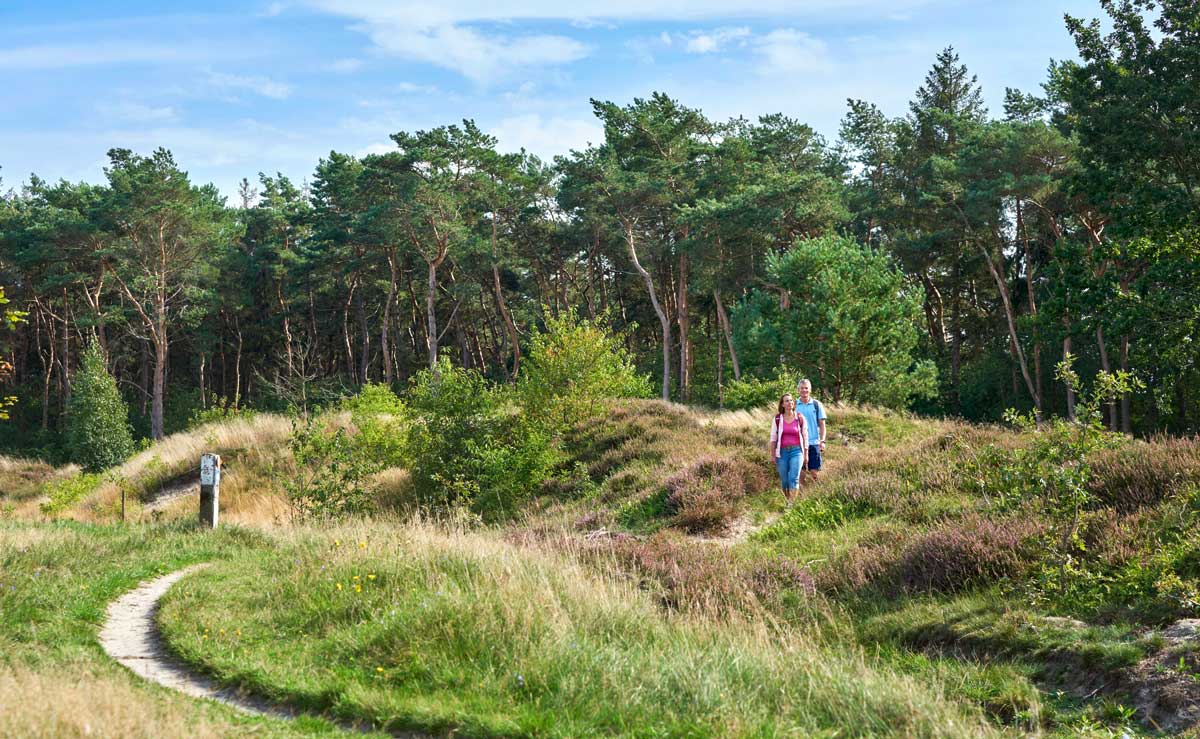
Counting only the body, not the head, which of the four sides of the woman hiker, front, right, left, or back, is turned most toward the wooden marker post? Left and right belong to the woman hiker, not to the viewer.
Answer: right

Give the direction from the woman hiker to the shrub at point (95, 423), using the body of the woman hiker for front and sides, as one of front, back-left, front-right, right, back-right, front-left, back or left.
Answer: back-right

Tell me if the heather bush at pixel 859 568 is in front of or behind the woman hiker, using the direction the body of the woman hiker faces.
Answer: in front

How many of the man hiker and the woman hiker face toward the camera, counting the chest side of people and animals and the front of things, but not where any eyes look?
2

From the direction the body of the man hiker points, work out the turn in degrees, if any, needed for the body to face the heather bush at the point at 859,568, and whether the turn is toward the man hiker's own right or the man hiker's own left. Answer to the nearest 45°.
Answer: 0° — they already face it

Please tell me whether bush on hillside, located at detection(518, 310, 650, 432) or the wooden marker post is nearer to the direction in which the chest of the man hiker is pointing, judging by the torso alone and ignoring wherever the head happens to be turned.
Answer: the wooden marker post

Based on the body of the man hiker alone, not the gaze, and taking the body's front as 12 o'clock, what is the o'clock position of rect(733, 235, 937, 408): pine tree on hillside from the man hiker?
The pine tree on hillside is roughly at 6 o'clock from the man hiker.

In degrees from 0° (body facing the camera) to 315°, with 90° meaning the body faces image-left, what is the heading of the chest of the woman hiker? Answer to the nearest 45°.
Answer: approximately 0°

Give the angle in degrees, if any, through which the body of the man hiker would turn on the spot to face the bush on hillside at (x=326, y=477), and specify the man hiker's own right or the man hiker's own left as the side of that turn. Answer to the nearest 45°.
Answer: approximately 90° to the man hiker's own right

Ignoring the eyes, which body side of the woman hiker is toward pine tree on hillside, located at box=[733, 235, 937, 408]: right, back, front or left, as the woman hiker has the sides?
back
